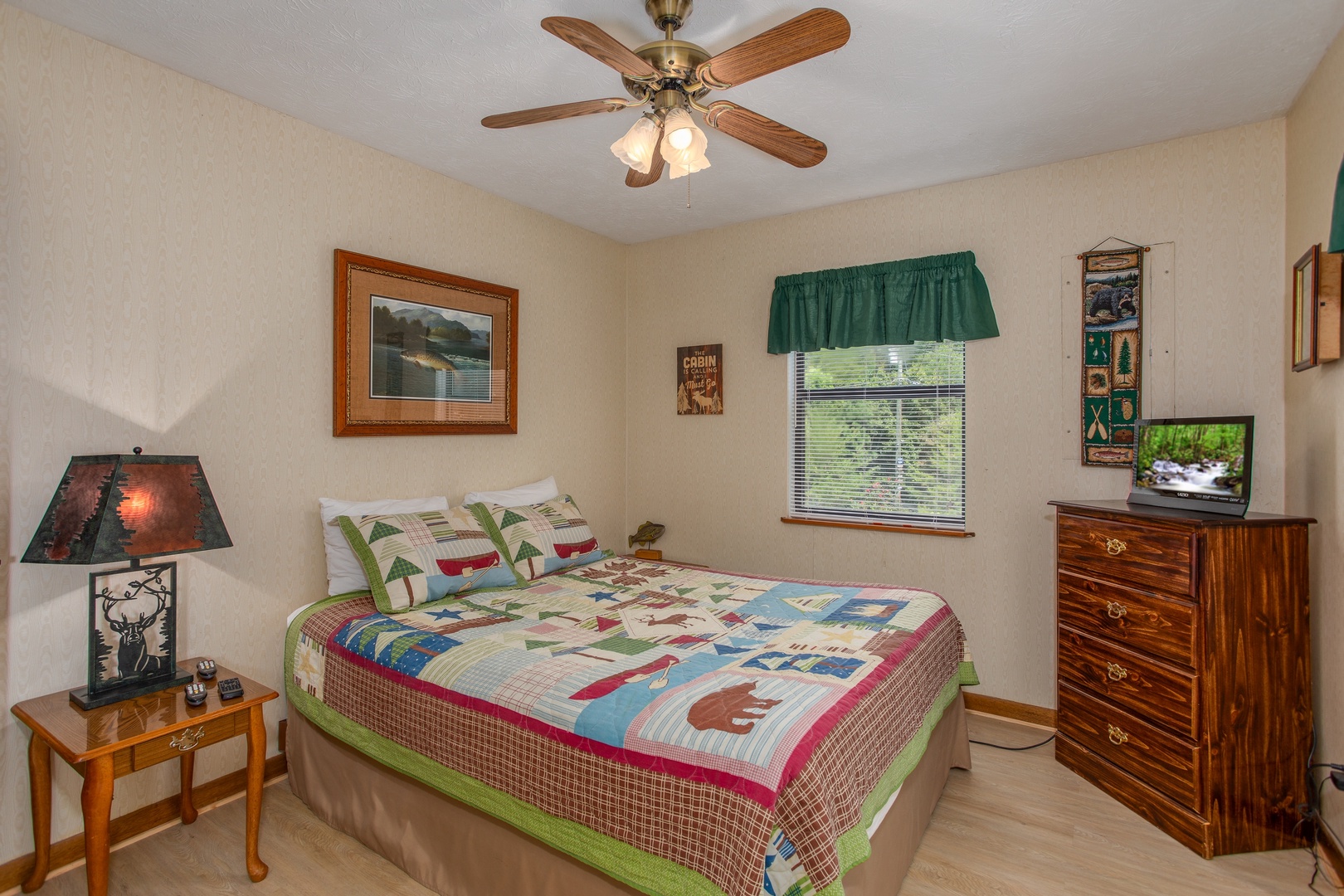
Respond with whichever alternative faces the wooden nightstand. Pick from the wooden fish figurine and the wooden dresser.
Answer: the wooden dresser

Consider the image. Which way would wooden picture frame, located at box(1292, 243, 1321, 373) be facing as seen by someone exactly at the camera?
facing to the left of the viewer

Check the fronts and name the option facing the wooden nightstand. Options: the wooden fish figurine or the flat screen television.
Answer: the flat screen television

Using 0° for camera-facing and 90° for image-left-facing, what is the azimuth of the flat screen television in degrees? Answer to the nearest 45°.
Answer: approximately 45°

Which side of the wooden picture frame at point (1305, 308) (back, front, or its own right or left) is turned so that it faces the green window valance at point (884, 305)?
front

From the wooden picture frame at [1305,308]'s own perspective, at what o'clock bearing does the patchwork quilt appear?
The patchwork quilt is roughly at 10 o'clock from the wooden picture frame.
